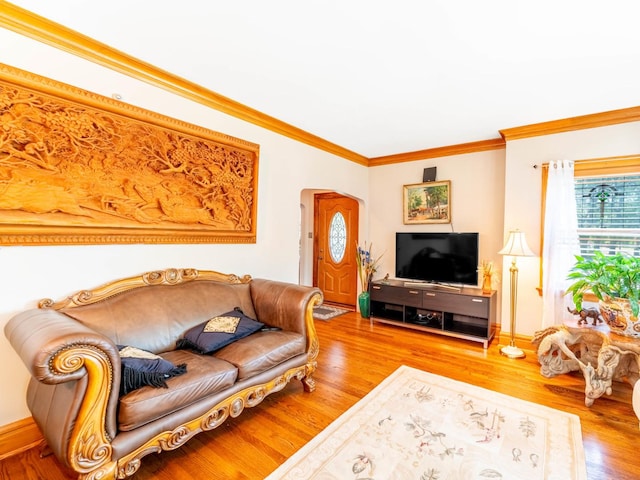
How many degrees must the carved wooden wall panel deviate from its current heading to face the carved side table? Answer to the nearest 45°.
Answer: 0° — it already faces it

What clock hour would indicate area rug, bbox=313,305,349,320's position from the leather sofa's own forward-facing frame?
The area rug is roughly at 9 o'clock from the leather sofa.

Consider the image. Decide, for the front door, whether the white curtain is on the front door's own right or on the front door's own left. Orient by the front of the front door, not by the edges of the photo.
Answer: on the front door's own left

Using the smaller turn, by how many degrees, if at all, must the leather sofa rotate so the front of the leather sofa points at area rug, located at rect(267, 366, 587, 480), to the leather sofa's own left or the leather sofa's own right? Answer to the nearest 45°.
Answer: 0° — it already faces it

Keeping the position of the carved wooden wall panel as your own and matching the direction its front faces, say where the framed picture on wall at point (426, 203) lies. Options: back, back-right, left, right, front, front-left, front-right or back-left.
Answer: front-left

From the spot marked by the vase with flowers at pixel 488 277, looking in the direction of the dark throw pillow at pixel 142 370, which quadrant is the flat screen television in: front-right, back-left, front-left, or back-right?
front-right

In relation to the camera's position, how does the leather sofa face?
facing the viewer and to the right of the viewer

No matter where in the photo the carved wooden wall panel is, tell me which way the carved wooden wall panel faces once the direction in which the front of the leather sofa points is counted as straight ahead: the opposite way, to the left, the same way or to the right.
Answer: the same way

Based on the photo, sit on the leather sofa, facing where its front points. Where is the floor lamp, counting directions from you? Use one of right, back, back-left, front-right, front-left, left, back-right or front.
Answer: front-left

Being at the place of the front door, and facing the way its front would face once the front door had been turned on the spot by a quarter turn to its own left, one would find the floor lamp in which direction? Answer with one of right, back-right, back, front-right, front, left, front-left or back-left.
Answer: front

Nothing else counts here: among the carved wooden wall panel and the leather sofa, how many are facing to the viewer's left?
0

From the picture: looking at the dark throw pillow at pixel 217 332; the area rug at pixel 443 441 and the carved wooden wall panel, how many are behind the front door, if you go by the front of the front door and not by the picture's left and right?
0

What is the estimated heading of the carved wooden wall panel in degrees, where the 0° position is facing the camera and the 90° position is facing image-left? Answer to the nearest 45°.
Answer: approximately 315°

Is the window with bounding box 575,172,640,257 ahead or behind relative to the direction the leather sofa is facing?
ahead

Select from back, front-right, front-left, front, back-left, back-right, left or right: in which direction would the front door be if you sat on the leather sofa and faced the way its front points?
left

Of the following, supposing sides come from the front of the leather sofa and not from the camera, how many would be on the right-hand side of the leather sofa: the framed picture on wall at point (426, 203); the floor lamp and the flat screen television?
0

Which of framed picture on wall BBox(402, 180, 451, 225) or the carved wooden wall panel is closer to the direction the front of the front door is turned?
the carved wooden wall panel

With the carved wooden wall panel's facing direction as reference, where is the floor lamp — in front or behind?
in front

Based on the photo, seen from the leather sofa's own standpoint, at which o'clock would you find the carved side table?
The carved side table is roughly at 11 o'clock from the leather sofa.

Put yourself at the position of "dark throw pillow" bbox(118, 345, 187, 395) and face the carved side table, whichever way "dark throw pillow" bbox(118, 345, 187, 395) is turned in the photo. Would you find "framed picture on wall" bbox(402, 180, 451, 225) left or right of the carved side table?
left

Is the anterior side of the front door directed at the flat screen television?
no
